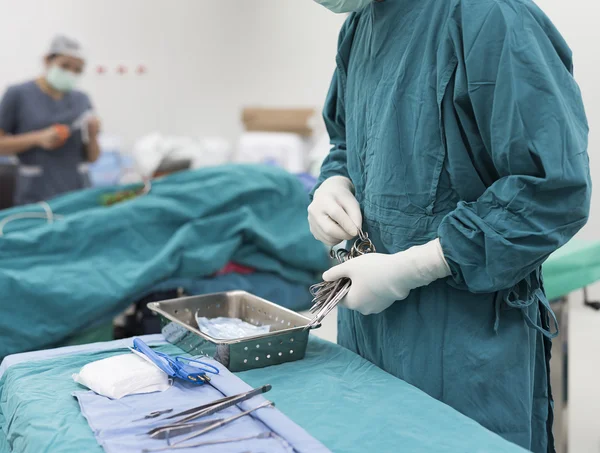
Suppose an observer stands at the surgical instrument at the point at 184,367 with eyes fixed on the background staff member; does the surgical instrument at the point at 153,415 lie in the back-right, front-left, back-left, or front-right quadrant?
back-left

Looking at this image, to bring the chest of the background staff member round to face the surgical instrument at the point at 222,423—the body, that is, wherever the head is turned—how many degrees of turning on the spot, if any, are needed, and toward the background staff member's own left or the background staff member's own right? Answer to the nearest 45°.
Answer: approximately 45° to the background staff member's own right

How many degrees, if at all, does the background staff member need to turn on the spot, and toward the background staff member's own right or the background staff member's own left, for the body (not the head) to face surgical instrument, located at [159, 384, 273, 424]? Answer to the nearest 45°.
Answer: approximately 45° to the background staff member's own right

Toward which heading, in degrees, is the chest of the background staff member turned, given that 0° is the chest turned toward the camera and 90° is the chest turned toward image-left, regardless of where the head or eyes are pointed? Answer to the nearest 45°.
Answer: approximately 315°

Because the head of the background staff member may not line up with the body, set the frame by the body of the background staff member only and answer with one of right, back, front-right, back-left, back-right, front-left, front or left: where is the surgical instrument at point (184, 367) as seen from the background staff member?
front-right

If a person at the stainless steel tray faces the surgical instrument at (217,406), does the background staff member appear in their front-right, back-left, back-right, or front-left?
back-right

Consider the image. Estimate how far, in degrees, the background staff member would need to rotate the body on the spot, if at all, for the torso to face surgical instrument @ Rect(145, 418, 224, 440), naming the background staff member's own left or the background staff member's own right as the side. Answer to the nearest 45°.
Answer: approximately 45° to the background staff member's own right

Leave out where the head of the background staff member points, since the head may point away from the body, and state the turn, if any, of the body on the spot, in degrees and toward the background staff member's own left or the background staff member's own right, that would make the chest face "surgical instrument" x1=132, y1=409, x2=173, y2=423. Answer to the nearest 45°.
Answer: approximately 45° to the background staff member's own right

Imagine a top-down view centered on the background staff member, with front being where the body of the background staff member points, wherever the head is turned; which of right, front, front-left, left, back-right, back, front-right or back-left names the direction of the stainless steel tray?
front-right

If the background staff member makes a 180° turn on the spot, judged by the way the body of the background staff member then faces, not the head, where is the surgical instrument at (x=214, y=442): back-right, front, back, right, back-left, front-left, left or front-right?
back-left
